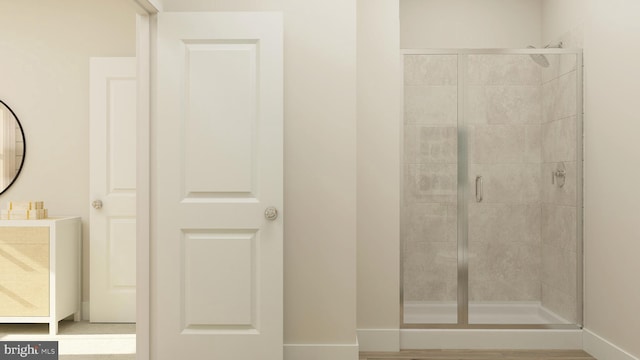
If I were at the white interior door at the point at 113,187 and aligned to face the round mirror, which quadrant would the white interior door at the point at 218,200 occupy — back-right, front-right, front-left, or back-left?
back-left

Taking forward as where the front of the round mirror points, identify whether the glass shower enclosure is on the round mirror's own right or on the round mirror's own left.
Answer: on the round mirror's own left

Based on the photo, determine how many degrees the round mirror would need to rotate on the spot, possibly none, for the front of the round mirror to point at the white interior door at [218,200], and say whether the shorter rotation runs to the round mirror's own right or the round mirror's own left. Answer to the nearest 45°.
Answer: approximately 45° to the round mirror's own left

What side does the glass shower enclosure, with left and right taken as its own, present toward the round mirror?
right

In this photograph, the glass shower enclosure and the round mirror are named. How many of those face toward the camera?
2

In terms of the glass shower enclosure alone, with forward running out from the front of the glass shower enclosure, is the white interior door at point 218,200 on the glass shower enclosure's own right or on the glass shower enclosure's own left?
on the glass shower enclosure's own right

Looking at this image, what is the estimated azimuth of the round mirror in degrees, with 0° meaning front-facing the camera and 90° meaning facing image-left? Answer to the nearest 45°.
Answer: approximately 0°

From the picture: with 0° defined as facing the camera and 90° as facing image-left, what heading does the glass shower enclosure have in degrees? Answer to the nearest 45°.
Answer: approximately 0°
